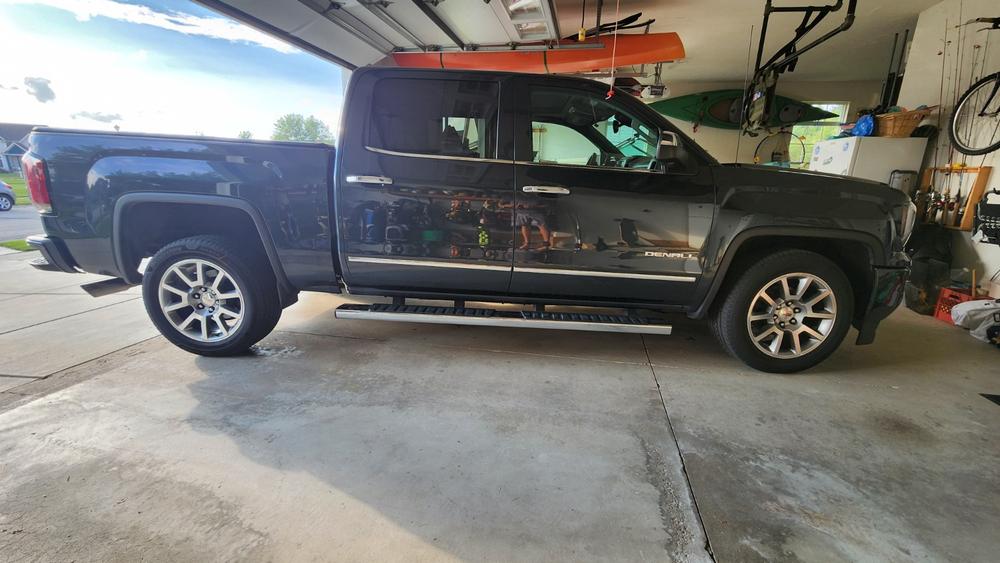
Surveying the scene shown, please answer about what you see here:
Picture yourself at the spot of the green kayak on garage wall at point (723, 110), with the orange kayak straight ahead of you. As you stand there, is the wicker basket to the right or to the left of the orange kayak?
left

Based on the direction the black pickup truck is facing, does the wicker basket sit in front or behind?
in front

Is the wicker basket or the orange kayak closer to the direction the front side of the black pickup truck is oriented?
the wicker basket

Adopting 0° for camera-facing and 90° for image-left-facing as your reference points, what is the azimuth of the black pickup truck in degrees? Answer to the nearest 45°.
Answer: approximately 270°

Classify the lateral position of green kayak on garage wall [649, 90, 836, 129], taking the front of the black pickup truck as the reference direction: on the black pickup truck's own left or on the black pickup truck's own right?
on the black pickup truck's own left

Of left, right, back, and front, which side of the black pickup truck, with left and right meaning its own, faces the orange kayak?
left
